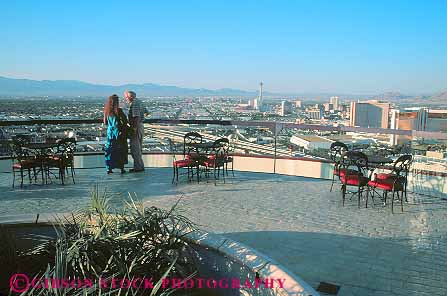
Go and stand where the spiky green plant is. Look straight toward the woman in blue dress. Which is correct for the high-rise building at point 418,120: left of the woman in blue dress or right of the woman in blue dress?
right

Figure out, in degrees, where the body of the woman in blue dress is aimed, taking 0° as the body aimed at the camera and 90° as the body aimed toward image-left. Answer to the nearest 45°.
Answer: approximately 180°

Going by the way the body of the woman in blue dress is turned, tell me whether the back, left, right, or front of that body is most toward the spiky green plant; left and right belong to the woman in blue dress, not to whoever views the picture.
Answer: back
